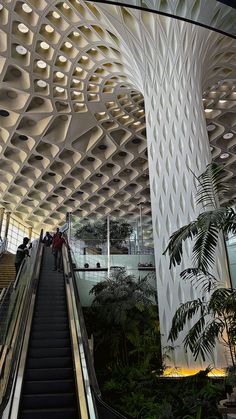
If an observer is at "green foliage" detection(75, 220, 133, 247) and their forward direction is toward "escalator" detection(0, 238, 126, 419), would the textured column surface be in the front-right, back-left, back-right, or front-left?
front-left

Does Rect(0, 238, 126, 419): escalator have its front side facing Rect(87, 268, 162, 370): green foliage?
no

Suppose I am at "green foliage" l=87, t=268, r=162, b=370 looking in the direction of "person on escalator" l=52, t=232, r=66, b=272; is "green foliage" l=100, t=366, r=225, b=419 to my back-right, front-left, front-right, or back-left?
back-left

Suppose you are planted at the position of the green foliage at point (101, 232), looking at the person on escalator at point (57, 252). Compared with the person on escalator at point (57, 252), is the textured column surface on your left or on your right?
left
